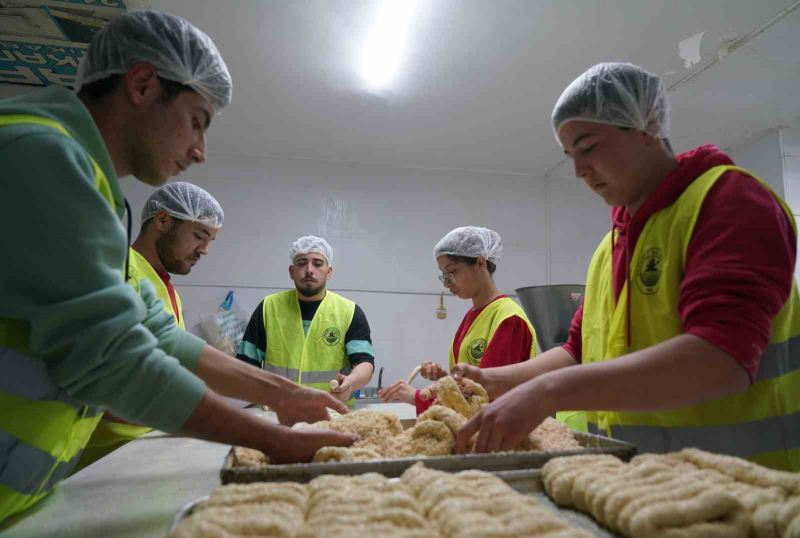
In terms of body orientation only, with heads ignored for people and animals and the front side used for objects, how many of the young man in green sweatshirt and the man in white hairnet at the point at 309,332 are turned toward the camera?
1

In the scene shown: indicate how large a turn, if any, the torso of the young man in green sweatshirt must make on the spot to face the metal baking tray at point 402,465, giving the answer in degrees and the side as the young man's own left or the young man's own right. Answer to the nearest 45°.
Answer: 0° — they already face it

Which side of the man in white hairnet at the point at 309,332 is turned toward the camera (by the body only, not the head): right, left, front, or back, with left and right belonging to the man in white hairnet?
front

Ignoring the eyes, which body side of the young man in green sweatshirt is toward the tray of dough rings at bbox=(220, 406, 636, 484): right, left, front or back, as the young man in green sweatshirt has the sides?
front

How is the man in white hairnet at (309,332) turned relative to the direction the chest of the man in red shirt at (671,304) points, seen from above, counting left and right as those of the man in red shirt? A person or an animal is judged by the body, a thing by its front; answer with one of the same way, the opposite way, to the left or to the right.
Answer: to the left

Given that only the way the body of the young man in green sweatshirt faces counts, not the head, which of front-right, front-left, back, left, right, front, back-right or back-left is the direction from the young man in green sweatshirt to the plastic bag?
left

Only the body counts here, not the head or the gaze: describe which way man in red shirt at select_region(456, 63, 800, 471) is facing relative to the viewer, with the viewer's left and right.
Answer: facing the viewer and to the left of the viewer

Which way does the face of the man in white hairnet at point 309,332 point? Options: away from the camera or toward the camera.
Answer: toward the camera

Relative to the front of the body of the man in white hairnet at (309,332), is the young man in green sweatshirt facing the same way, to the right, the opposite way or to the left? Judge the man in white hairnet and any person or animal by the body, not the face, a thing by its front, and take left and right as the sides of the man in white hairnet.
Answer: to the left

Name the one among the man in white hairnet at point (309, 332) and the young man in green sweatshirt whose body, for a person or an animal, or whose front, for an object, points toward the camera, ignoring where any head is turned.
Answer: the man in white hairnet

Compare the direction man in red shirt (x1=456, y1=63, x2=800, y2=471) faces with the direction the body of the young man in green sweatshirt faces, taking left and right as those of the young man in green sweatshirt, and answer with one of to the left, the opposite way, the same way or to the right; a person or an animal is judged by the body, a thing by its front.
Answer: the opposite way

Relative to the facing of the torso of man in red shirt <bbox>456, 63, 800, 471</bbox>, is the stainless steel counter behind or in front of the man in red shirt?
in front

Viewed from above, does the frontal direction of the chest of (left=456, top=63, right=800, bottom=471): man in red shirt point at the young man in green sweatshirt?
yes

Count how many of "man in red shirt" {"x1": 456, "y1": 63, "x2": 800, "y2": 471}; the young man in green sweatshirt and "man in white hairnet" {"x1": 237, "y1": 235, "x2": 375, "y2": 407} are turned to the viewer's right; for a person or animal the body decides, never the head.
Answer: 1

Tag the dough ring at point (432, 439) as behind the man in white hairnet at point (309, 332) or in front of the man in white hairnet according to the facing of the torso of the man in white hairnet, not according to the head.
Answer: in front

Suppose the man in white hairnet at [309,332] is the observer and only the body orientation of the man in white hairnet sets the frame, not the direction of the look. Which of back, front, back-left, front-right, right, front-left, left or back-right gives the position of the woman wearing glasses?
front-left

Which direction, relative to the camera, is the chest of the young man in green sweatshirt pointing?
to the viewer's right
